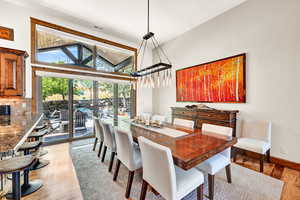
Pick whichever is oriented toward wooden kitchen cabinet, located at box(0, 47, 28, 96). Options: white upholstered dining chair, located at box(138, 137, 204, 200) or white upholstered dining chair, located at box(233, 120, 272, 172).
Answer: white upholstered dining chair, located at box(233, 120, 272, 172)

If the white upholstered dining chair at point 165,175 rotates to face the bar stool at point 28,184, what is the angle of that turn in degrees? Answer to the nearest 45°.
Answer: approximately 135° to its left

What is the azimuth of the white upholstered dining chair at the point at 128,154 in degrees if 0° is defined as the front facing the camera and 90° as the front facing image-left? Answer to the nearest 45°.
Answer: approximately 225°

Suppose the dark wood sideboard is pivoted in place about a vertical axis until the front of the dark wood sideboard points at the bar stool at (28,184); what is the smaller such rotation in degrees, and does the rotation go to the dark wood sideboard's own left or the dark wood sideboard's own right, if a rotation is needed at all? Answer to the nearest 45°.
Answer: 0° — it already faces it

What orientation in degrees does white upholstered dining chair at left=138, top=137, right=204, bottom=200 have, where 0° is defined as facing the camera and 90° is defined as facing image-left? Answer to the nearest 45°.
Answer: approximately 225°

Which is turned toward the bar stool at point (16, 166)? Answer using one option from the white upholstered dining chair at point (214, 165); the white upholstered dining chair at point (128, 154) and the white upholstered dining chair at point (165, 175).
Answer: the white upholstered dining chair at point (214, 165)

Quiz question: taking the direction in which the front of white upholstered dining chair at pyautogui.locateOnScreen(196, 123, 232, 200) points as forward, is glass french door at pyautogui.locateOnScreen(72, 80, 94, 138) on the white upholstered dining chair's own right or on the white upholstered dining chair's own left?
on the white upholstered dining chair's own right
